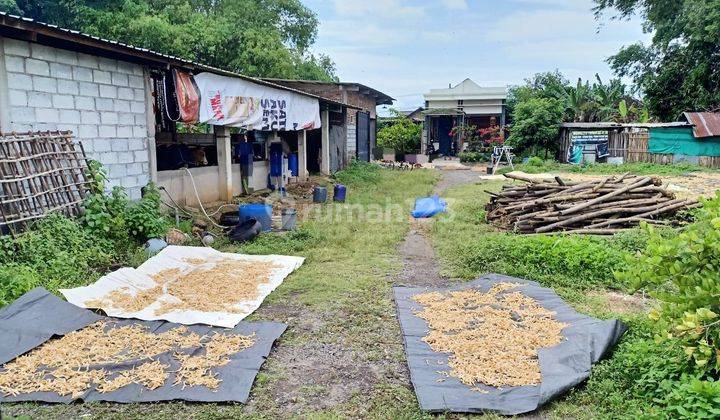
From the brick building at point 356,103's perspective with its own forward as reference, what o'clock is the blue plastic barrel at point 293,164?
The blue plastic barrel is roughly at 2 o'clock from the brick building.

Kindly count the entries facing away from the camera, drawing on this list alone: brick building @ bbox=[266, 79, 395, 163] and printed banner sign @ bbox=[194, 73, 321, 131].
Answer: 0

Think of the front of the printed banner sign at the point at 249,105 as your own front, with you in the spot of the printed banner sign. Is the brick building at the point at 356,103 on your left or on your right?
on your left

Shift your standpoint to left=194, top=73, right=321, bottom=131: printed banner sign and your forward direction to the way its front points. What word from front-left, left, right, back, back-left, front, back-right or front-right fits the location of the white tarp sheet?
front-right

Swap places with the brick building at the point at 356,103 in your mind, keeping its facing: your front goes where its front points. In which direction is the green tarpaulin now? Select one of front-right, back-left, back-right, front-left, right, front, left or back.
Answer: front-left

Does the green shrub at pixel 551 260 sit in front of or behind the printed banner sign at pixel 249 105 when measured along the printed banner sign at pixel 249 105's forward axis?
in front

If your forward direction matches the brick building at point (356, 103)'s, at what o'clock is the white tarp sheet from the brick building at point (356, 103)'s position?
The white tarp sheet is roughly at 2 o'clock from the brick building.

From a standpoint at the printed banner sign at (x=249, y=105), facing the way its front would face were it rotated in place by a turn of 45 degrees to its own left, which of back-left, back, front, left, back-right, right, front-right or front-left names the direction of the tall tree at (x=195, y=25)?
left

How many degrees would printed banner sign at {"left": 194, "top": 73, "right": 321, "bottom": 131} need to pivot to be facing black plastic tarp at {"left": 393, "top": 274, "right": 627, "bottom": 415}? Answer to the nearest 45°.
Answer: approximately 45° to its right

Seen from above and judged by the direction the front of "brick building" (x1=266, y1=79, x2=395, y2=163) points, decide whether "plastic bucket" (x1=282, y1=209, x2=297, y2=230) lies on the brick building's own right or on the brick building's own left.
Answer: on the brick building's own right

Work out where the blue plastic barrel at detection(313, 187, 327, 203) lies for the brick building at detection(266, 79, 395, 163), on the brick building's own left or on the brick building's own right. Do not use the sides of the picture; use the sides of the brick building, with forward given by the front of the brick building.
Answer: on the brick building's own right

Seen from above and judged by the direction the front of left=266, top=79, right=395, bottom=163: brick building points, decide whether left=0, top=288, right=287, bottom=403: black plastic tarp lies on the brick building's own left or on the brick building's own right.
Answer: on the brick building's own right

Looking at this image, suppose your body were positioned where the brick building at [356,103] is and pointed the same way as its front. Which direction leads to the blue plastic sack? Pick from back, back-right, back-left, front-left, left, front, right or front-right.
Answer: front-right

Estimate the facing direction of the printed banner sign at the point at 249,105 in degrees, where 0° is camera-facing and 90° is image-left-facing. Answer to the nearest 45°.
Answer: approximately 315°

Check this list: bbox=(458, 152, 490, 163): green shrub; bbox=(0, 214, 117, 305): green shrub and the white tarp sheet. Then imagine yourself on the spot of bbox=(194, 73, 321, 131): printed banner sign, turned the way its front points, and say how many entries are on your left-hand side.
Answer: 1
